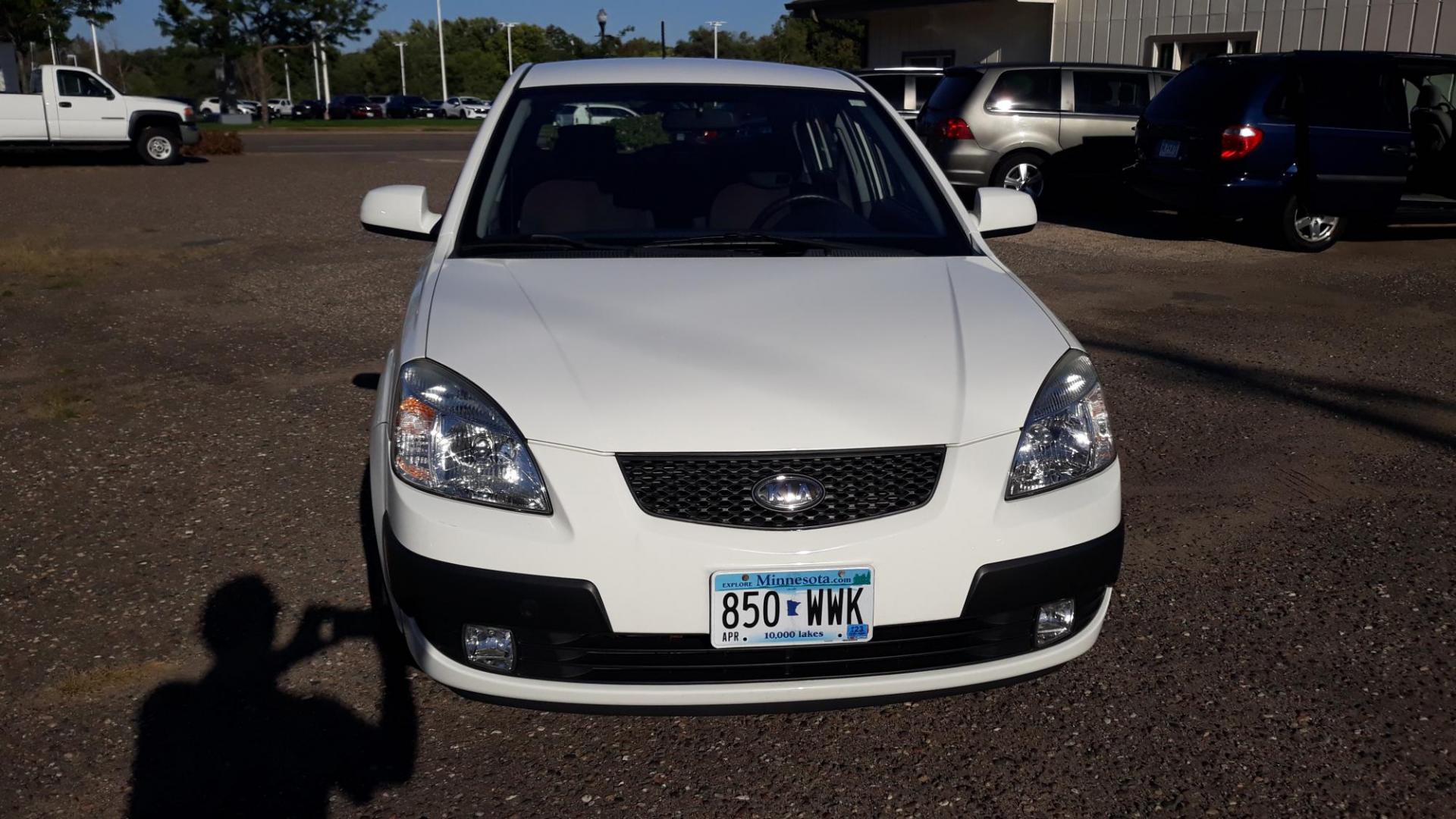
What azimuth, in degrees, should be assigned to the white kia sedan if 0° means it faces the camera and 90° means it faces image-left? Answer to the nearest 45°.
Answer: approximately 0°

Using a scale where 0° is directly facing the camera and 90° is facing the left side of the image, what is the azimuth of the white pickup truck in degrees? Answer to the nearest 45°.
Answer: approximately 270°

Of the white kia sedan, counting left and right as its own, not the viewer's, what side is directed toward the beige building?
back

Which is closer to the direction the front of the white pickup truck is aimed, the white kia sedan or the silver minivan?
the silver minivan

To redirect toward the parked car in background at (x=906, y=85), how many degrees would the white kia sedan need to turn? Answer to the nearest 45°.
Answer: approximately 180°

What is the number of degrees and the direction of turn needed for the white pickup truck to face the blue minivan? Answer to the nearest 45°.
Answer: approximately 45° to its right

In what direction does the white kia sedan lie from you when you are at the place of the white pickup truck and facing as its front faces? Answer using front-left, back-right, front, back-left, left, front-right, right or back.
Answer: right

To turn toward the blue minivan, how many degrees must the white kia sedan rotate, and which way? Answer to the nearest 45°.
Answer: approximately 135° to its left

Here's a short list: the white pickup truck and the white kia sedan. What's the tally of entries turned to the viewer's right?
1

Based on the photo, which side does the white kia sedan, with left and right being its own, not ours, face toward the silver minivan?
back

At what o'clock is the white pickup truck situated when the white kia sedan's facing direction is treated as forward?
The white pickup truck is roughly at 5 o'clock from the white kia sedan.
